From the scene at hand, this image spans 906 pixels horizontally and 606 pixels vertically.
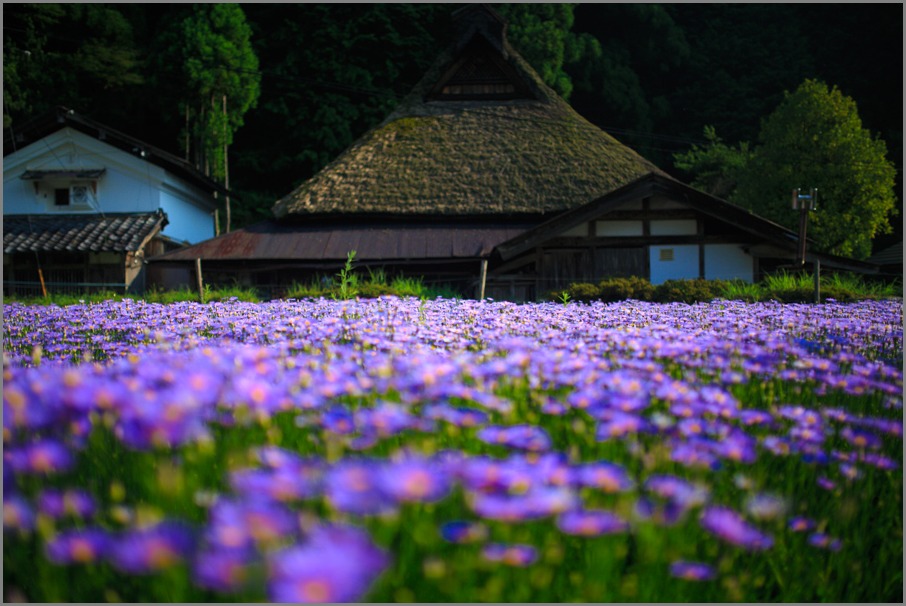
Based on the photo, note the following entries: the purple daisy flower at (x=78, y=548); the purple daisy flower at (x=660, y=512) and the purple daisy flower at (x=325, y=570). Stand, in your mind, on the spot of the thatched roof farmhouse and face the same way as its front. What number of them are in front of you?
3

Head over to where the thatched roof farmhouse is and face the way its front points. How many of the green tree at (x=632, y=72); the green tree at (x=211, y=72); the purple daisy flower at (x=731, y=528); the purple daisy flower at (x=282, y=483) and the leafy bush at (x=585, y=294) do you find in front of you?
3

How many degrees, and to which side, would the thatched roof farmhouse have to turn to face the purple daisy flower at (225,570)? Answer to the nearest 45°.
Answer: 0° — it already faces it

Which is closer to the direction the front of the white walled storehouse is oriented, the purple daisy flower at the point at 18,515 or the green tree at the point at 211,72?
the purple daisy flower

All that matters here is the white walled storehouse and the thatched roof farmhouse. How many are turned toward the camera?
2

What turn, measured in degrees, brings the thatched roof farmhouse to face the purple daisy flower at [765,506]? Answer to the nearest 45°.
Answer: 0° — it already faces it

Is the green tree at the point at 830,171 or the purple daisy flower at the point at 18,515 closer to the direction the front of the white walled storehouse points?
the purple daisy flower

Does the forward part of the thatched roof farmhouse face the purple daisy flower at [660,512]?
yes

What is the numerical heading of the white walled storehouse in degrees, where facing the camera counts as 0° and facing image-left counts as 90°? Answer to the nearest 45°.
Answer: approximately 0°

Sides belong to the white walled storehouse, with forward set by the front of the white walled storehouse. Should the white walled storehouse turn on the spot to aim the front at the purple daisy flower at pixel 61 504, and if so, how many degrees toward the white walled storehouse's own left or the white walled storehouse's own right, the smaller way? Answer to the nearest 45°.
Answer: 0° — it already faces it

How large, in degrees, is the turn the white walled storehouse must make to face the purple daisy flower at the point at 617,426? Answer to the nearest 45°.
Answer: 0° — it already faces it
